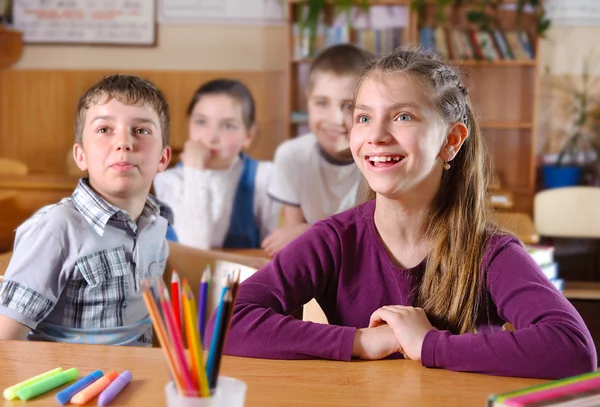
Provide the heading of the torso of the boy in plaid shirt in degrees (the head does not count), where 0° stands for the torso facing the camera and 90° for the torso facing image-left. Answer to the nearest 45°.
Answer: approximately 315°

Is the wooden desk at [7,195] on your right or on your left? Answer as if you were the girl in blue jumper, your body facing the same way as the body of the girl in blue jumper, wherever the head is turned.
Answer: on your right

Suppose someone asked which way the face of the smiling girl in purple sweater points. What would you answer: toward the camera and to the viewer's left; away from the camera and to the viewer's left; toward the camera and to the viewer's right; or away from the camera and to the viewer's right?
toward the camera and to the viewer's left

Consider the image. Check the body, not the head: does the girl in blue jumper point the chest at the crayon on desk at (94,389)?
yes

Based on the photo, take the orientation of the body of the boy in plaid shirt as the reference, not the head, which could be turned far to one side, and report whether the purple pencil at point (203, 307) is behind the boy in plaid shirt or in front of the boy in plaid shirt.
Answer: in front

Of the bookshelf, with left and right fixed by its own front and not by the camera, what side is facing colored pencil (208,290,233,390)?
front

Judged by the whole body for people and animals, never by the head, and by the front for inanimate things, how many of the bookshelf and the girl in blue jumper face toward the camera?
2

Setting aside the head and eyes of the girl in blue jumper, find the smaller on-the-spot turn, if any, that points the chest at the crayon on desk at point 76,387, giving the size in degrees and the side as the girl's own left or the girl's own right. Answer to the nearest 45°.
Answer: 0° — they already face it

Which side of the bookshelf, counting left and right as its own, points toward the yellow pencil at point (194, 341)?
front

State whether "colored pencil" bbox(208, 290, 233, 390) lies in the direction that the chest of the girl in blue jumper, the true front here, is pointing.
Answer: yes

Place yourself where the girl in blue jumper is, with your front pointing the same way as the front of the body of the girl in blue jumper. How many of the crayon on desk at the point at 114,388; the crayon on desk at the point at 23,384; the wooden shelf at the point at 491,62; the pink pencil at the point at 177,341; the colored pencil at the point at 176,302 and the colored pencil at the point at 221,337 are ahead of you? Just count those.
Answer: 5

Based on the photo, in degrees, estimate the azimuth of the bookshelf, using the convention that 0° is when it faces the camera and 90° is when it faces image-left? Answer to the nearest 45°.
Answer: approximately 0°
